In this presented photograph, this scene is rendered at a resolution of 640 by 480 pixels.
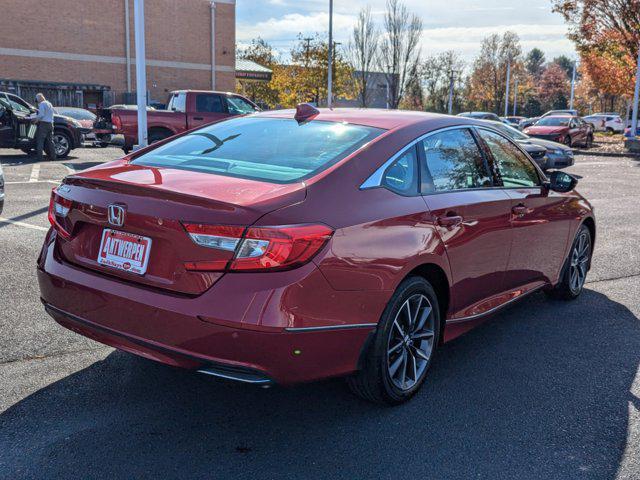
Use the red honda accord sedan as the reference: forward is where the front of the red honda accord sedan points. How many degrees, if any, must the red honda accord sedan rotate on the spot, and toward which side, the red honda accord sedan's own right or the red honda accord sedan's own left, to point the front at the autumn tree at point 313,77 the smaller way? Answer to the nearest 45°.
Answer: approximately 45° to the red honda accord sedan's own left

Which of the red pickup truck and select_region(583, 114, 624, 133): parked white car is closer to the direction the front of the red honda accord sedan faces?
the parked white car

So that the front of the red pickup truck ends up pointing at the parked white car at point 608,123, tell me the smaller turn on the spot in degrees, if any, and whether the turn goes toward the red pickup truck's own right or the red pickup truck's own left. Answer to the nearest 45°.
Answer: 0° — it already faces it

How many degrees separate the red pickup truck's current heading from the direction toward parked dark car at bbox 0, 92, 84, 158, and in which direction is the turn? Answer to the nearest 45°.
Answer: approximately 135° to its left

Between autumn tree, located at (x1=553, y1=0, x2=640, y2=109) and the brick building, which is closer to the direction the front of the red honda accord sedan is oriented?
the autumn tree

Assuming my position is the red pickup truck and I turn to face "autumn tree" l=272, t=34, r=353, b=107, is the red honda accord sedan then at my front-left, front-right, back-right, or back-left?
back-right

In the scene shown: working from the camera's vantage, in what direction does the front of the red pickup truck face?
facing away from the viewer and to the right of the viewer

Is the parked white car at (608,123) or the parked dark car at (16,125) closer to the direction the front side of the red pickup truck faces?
the parked white car

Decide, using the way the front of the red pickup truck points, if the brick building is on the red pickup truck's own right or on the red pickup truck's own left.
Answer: on the red pickup truck's own left

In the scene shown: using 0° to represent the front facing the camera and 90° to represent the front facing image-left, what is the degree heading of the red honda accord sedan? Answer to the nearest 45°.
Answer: approximately 225°
